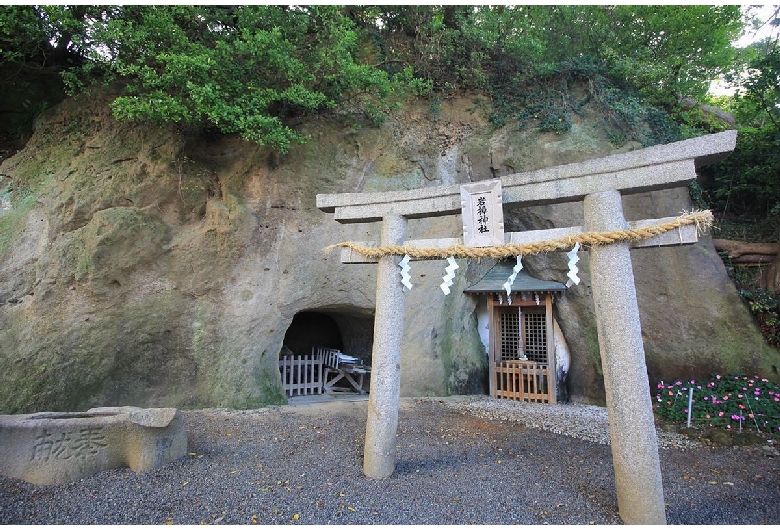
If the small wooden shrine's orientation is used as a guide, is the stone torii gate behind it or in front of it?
in front

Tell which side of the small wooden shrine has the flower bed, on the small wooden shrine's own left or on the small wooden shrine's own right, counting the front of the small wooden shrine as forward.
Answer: on the small wooden shrine's own left

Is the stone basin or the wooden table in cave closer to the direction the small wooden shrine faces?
the stone basin

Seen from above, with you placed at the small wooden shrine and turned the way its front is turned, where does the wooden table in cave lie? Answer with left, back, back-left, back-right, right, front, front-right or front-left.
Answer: right

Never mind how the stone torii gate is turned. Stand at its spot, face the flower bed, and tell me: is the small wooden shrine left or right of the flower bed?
left

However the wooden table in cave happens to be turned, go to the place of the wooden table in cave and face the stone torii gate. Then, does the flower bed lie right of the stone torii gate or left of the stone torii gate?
left

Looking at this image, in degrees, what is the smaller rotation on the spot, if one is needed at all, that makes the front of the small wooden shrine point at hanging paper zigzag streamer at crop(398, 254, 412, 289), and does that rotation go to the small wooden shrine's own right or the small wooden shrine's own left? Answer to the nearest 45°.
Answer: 0° — it already faces it

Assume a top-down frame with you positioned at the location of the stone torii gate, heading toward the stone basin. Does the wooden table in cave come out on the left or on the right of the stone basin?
right

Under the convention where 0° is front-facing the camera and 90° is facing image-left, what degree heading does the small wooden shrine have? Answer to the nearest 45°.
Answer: approximately 0°

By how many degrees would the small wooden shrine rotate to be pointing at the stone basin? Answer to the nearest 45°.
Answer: approximately 45° to its right
